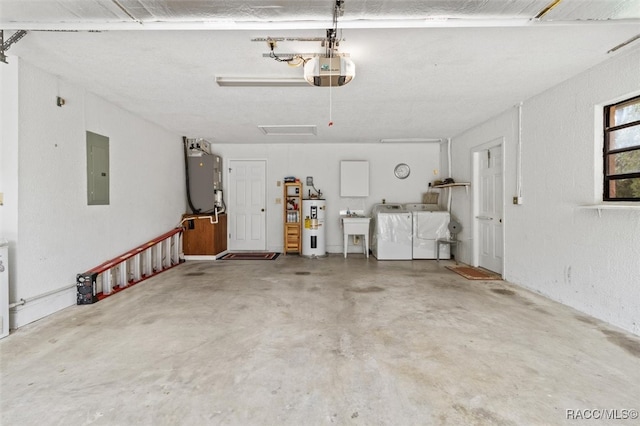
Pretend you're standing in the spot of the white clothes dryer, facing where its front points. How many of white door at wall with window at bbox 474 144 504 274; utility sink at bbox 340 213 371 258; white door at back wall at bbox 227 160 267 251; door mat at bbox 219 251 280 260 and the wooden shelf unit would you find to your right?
4

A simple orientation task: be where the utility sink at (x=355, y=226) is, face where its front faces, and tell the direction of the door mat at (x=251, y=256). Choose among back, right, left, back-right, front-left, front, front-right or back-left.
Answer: right

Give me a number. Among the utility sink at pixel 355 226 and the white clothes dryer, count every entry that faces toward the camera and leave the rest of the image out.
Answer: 2

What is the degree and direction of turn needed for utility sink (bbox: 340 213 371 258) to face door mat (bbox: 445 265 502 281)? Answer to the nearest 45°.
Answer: approximately 45° to its left

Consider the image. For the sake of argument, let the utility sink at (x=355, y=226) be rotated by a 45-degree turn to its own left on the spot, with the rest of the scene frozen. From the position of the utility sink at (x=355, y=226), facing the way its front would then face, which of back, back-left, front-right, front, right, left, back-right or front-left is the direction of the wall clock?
left

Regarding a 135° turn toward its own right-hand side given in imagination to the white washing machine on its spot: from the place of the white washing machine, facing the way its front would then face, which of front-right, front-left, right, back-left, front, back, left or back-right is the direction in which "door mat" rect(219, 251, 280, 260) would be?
front-left

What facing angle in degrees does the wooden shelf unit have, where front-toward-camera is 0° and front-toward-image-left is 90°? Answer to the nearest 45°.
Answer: approximately 0°

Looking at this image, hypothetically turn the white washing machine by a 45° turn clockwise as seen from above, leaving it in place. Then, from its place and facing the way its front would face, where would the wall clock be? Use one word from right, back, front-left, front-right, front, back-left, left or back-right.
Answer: back-right
